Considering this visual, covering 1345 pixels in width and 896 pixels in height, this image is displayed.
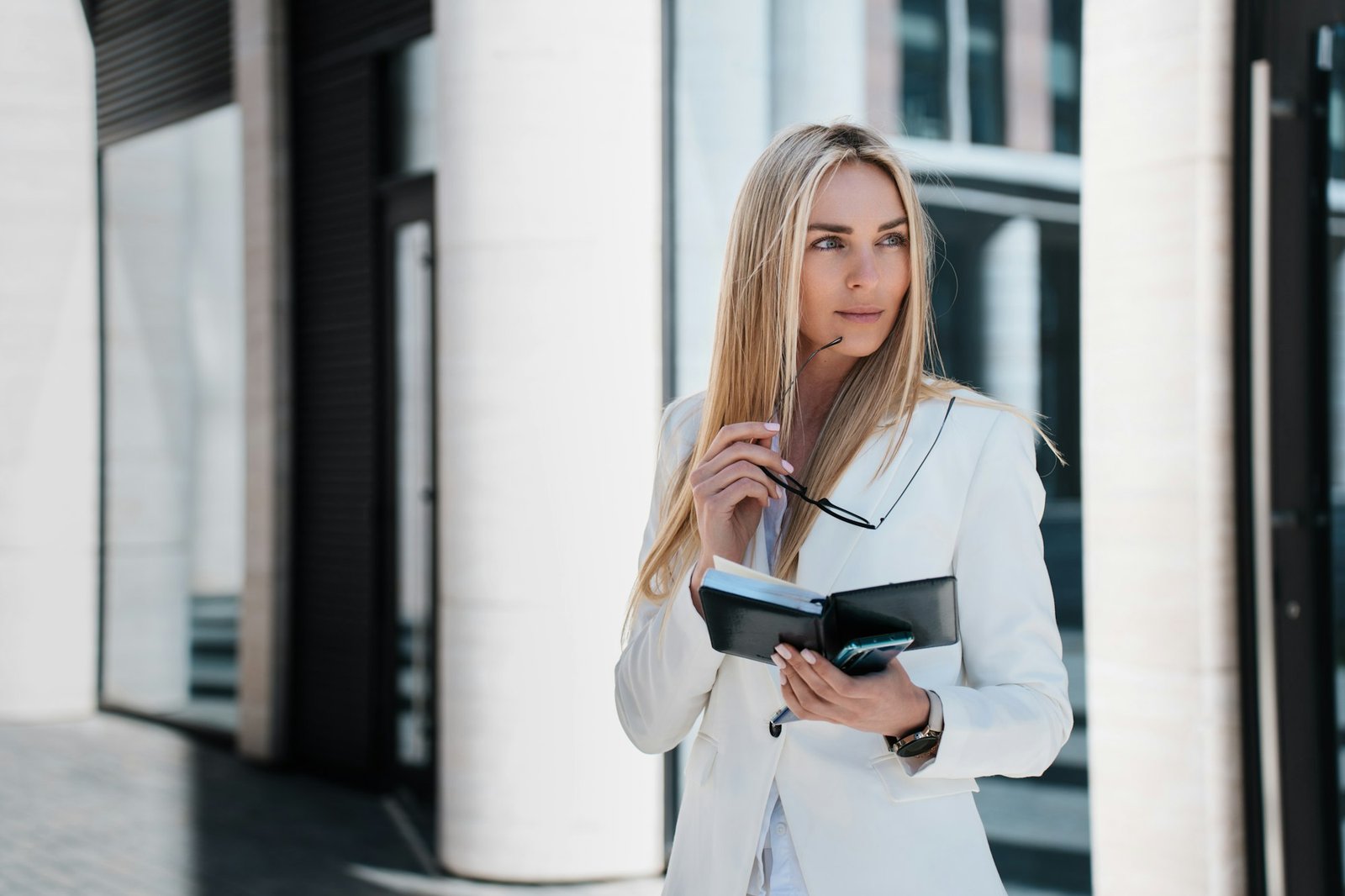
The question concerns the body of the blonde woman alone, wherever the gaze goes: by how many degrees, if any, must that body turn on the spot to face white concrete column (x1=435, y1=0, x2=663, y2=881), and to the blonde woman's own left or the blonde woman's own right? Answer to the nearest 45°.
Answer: approximately 135° to the blonde woman's own right

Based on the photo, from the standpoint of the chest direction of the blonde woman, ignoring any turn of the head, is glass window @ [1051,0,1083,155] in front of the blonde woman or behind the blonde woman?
behind

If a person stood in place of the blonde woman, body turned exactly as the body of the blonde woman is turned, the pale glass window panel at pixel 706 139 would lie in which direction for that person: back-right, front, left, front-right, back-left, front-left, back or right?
back-right

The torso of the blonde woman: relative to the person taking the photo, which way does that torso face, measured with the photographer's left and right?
facing the viewer and to the left of the viewer

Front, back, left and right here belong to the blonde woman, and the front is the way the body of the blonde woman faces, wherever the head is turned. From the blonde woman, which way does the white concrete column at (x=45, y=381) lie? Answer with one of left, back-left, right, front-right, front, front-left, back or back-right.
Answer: right

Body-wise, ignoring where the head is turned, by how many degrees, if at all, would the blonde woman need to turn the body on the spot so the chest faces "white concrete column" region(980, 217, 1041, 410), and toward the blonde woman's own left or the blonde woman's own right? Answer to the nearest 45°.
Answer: approximately 135° to the blonde woman's own right

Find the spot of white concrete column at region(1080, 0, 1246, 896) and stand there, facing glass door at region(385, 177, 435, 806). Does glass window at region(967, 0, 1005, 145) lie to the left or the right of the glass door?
right

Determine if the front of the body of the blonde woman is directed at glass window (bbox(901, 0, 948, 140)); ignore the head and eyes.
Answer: no

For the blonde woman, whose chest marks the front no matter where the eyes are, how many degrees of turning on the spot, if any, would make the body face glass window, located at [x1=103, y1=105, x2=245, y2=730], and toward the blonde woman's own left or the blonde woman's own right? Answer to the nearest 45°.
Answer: approximately 90° to the blonde woman's own right

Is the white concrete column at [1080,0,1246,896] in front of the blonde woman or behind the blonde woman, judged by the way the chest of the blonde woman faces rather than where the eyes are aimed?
behind

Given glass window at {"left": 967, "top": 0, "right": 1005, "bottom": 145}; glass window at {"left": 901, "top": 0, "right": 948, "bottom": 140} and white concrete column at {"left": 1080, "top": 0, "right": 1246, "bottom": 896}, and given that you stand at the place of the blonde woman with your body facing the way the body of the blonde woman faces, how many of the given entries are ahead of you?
0
